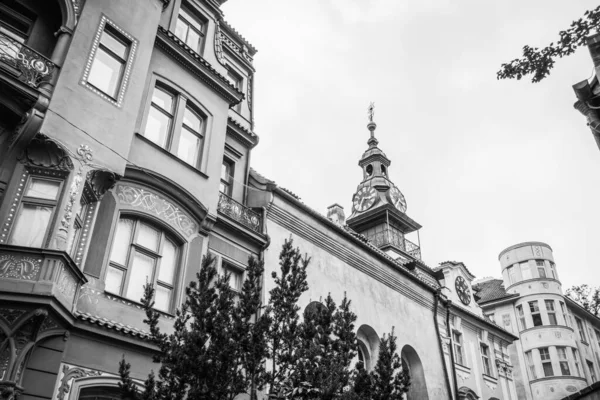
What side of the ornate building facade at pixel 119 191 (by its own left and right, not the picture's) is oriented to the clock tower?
left

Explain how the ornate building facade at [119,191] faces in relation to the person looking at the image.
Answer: facing the viewer and to the right of the viewer
